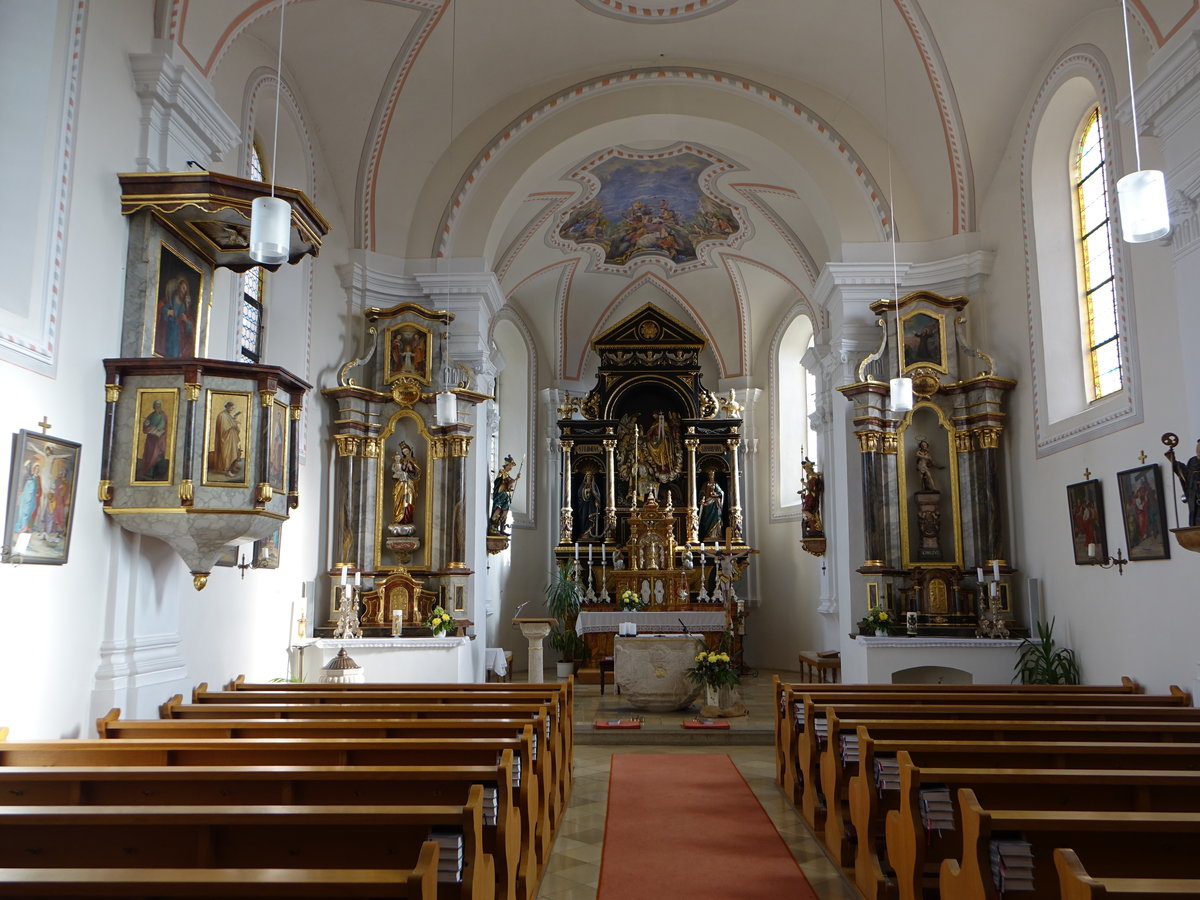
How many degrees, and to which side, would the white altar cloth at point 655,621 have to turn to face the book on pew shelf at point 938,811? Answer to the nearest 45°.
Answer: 0° — it already faces it

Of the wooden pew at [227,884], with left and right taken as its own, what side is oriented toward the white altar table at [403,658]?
front

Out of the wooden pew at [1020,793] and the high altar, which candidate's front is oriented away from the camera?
the wooden pew

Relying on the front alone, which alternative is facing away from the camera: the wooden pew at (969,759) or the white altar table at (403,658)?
the wooden pew

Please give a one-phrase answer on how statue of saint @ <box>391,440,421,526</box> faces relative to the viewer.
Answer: facing the viewer

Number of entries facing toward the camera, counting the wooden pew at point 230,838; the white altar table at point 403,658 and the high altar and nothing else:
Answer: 2

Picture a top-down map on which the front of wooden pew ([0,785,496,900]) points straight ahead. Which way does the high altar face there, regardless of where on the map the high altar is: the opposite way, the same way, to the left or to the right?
the opposite way

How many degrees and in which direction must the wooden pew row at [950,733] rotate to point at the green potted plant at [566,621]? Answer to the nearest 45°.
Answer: approximately 45° to its left

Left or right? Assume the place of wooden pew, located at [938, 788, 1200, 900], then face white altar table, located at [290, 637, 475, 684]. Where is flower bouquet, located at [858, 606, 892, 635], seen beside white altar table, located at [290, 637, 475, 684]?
right

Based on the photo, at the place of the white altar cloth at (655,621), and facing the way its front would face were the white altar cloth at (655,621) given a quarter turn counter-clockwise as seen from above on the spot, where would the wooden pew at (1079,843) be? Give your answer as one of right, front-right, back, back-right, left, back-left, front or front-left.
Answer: right

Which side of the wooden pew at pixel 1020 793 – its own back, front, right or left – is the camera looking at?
back

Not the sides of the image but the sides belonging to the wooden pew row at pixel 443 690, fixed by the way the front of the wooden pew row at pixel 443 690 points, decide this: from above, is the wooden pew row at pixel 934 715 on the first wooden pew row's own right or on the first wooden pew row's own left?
on the first wooden pew row's own right

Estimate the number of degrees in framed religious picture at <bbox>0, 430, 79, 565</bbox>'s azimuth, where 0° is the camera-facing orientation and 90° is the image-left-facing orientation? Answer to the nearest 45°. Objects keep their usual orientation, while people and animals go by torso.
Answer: approximately 315°

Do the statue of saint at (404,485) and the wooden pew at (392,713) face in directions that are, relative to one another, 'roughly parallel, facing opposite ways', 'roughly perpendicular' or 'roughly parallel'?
roughly parallel, facing opposite ways

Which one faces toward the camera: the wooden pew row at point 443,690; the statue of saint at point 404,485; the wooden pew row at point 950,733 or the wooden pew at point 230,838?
the statue of saint

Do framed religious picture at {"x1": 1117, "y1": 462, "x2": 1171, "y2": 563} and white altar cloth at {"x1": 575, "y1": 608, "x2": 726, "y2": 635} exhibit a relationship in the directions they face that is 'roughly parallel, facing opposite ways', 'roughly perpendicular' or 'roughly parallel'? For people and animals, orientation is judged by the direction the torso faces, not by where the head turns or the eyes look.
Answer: roughly perpendicular

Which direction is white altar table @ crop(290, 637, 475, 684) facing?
toward the camera

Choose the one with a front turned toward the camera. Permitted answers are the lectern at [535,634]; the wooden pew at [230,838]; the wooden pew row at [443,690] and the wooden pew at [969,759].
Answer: the lectern

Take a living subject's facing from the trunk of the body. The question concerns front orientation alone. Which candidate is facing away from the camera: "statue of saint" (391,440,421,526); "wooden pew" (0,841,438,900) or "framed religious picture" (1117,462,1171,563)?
the wooden pew

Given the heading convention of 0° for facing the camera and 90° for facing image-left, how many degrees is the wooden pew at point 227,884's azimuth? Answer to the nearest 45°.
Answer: approximately 180°
